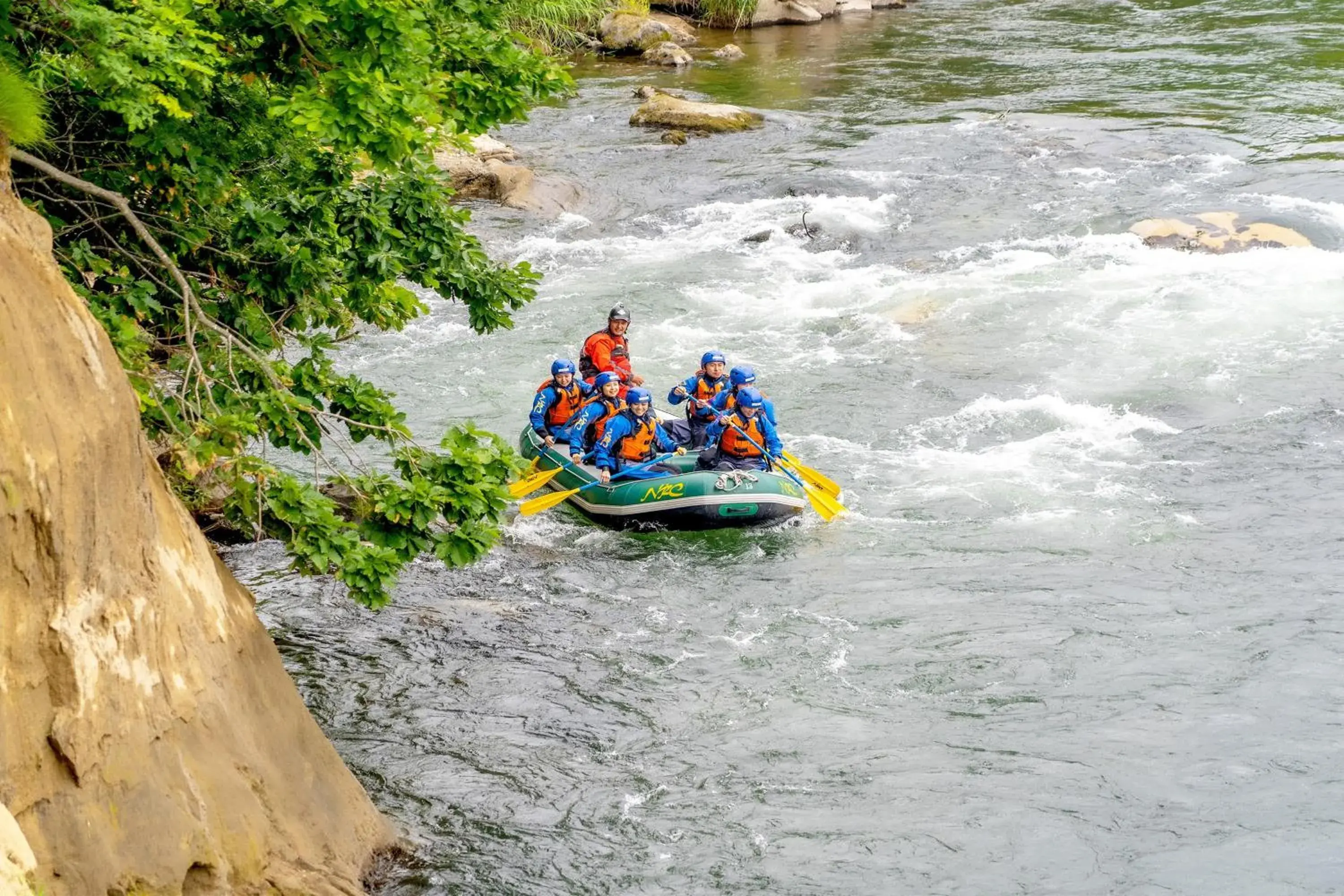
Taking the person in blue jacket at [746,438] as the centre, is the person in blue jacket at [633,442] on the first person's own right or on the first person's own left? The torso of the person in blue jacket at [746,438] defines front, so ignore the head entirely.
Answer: on the first person's own right

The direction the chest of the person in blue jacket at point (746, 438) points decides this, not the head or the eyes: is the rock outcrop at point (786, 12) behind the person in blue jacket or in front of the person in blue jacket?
behind

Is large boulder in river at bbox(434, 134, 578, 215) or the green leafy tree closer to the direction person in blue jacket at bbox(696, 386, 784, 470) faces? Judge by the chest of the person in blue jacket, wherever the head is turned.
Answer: the green leafy tree

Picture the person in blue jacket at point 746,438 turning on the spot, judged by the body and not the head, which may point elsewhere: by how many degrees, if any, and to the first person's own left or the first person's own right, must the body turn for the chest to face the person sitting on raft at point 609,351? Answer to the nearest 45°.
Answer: approximately 135° to the first person's own right

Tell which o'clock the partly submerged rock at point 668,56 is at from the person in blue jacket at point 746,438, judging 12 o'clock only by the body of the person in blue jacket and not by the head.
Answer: The partly submerged rock is roughly at 6 o'clock from the person in blue jacket.

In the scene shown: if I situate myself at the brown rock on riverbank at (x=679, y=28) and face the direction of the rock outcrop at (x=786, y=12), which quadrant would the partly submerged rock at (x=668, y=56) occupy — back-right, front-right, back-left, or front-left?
back-right

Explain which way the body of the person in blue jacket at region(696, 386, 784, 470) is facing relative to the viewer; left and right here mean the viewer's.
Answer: facing the viewer

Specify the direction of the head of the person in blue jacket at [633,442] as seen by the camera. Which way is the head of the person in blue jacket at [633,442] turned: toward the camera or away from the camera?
toward the camera

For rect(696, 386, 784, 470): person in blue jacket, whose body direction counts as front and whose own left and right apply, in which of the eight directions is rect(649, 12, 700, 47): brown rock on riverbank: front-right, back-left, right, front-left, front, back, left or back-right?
back

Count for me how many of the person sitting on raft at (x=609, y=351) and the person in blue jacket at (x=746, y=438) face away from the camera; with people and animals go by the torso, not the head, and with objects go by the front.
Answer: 0

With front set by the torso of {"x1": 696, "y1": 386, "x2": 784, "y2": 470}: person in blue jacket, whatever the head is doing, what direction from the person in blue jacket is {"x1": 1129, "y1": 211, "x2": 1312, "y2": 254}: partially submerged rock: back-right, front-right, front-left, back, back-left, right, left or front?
back-left

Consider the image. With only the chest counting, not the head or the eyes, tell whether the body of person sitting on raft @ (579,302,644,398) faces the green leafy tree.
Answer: no

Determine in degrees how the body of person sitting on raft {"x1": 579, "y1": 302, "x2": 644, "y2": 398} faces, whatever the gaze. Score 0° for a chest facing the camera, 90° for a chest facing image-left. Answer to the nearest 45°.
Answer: approximately 315°

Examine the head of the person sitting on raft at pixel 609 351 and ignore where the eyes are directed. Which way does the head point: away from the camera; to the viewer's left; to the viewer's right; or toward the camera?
toward the camera

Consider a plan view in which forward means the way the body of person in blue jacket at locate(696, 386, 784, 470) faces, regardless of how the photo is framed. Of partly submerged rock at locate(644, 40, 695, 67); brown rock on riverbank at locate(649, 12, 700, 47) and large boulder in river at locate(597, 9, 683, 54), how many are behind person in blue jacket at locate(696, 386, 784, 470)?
3

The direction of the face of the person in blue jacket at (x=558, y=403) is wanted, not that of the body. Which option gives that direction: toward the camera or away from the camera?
toward the camera

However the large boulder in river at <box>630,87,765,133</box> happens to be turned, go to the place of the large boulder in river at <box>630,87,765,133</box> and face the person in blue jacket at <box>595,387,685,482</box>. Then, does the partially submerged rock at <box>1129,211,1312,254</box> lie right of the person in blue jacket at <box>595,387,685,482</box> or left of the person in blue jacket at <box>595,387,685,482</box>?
left

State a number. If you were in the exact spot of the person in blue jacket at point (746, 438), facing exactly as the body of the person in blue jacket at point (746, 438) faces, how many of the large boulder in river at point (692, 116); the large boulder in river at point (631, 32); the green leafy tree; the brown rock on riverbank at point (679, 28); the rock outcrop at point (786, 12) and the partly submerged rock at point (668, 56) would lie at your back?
5
